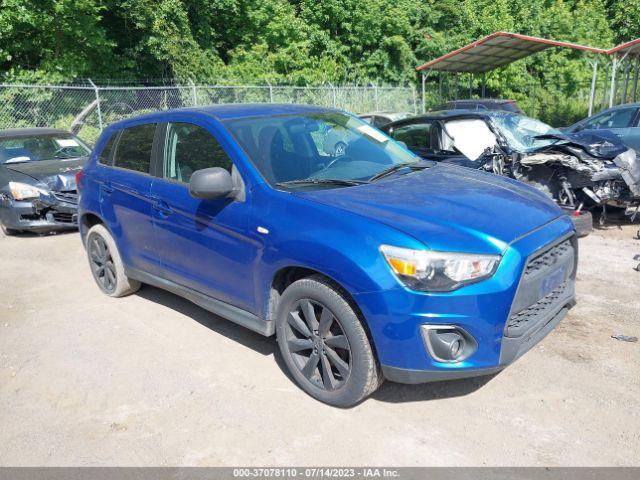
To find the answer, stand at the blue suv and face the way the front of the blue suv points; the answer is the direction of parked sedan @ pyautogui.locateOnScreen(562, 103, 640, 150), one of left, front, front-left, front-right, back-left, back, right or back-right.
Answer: left

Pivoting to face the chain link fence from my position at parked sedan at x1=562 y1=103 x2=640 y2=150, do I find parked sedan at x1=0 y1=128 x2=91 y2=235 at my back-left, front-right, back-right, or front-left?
front-left

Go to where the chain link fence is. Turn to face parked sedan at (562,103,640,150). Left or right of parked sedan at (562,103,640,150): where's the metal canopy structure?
left

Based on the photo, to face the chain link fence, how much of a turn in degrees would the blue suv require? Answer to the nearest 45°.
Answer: approximately 180°

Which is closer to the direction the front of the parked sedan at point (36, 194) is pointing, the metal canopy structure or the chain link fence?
the metal canopy structure

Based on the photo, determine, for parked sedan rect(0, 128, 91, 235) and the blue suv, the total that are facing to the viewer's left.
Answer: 0

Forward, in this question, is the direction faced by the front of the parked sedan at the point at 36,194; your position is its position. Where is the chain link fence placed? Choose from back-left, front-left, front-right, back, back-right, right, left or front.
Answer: back-left

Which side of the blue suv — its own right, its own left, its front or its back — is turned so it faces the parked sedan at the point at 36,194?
back

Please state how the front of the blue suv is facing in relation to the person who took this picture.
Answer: facing the viewer and to the right of the viewer
